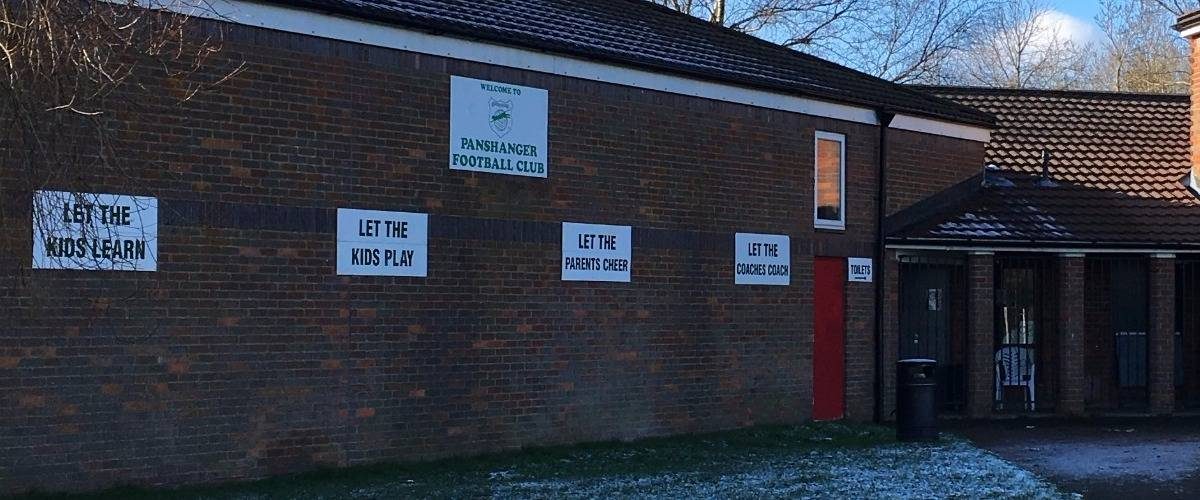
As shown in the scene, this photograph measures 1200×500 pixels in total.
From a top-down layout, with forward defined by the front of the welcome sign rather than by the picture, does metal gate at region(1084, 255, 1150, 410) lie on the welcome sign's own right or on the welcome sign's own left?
on the welcome sign's own left

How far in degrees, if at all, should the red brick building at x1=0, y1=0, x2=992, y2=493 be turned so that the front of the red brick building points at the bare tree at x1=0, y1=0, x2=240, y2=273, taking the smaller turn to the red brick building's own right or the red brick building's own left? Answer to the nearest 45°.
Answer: approximately 90° to the red brick building's own right

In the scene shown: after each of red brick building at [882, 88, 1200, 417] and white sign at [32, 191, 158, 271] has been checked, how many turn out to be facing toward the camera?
2

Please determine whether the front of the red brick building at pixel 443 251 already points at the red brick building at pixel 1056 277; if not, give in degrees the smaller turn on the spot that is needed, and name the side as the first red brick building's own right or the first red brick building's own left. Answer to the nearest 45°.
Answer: approximately 90° to the first red brick building's own left

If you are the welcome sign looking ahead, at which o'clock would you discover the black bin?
The black bin is roughly at 10 o'clock from the welcome sign.
